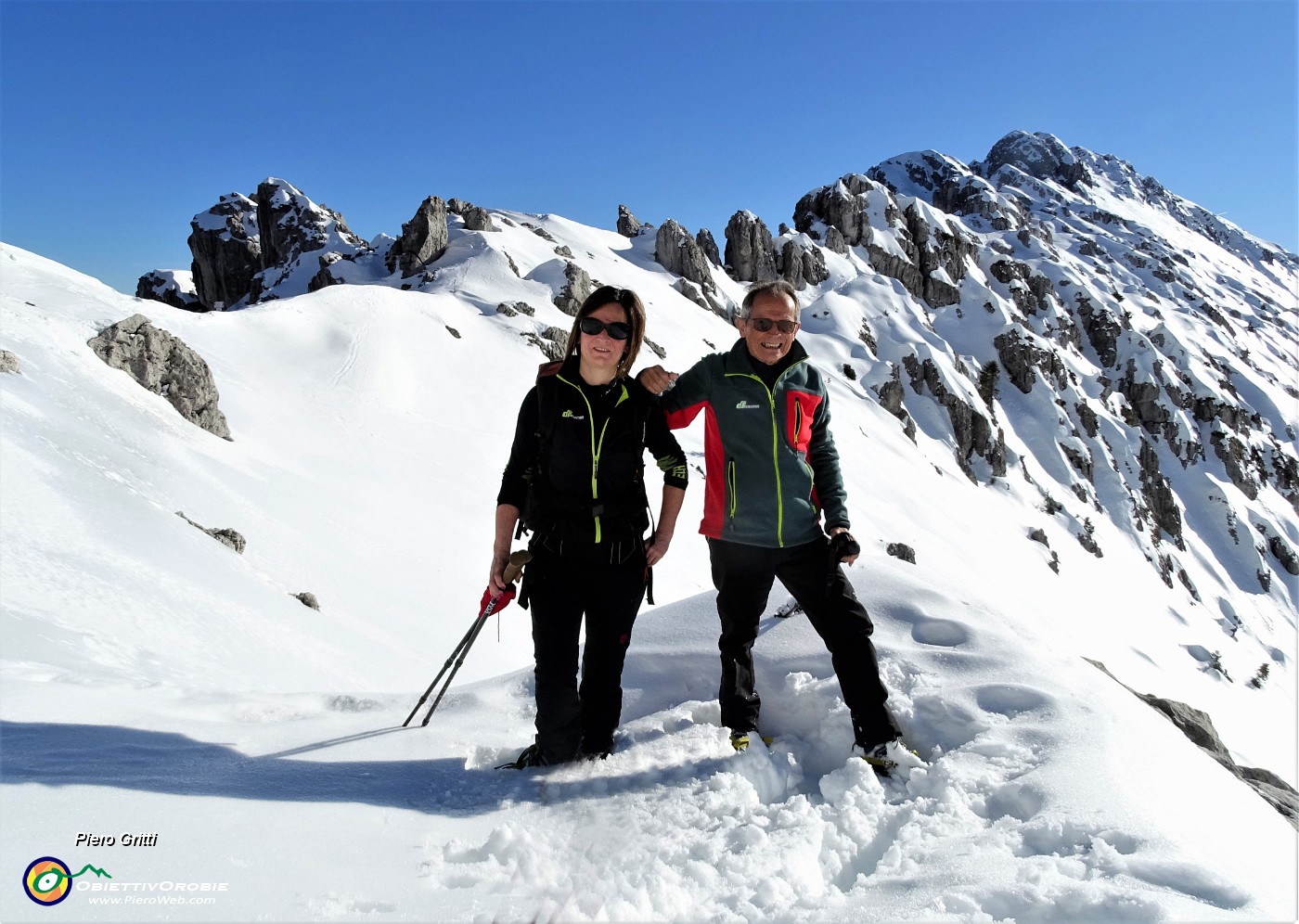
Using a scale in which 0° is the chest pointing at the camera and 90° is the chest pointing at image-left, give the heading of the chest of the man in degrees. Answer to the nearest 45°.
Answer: approximately 0°

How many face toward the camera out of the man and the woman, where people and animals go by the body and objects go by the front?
2

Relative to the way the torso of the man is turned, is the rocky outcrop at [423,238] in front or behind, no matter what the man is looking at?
behind

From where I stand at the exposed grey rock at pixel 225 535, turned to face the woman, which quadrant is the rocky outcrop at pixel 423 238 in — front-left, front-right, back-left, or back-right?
back-left

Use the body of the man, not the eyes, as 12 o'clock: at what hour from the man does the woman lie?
The woman is roughly at 2 o'clock from the man.

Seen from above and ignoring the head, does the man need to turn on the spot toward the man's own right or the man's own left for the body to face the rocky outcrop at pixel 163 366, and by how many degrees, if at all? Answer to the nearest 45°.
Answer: approximately 135° to the man's own right

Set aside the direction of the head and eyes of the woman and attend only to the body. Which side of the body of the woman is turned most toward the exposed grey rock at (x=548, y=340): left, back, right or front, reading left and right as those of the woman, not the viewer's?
back

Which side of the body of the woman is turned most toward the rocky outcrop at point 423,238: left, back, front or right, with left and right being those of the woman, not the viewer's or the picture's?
back

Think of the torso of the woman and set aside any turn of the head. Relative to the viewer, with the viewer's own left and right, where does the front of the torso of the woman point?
facing the viewer
